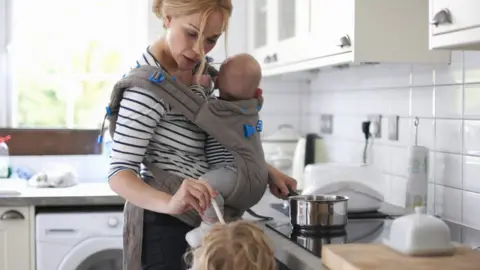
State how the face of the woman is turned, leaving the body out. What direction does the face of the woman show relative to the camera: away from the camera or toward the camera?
toward the camera

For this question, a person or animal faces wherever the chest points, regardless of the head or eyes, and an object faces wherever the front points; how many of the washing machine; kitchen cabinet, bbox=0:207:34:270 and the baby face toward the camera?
2

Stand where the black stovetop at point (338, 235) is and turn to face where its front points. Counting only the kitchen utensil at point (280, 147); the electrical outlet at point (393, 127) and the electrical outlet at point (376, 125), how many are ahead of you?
0

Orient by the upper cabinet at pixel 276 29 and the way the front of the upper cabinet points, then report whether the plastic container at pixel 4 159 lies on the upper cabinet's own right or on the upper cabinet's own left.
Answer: on the upper cabinet's own right

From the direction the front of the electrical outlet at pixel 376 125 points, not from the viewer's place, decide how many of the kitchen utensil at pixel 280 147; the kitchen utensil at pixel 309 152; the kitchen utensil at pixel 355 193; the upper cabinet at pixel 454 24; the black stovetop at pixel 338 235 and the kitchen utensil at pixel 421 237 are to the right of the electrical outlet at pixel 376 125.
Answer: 2

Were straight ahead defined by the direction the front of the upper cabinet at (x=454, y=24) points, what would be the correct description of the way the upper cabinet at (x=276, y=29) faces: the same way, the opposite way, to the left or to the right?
the same way

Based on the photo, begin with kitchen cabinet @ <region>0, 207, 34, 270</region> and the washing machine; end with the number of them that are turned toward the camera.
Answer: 2

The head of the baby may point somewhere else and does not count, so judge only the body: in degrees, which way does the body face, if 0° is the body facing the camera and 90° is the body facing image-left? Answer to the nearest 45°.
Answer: approximately 135°

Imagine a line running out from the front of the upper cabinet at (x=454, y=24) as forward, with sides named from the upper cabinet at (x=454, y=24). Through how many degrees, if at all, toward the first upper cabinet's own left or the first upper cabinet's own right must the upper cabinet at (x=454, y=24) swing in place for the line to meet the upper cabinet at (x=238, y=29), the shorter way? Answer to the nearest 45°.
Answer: approximately 90° to the first upper cabinet's own right

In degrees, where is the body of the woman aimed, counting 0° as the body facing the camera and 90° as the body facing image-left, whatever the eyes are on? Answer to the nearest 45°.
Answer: approximately 315°

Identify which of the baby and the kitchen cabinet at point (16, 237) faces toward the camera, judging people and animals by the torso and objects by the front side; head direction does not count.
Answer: the kitchen cabinet

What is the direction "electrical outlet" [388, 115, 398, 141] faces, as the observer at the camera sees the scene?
facing the viewer and to the left of the viewer

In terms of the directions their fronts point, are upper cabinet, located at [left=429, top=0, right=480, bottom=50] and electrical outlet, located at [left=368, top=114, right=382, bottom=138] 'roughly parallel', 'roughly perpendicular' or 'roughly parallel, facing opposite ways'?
roughly parallel

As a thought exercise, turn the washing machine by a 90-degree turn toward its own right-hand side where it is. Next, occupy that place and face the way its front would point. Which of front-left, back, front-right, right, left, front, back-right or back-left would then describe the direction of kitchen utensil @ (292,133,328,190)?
back

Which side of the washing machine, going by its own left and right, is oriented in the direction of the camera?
front
